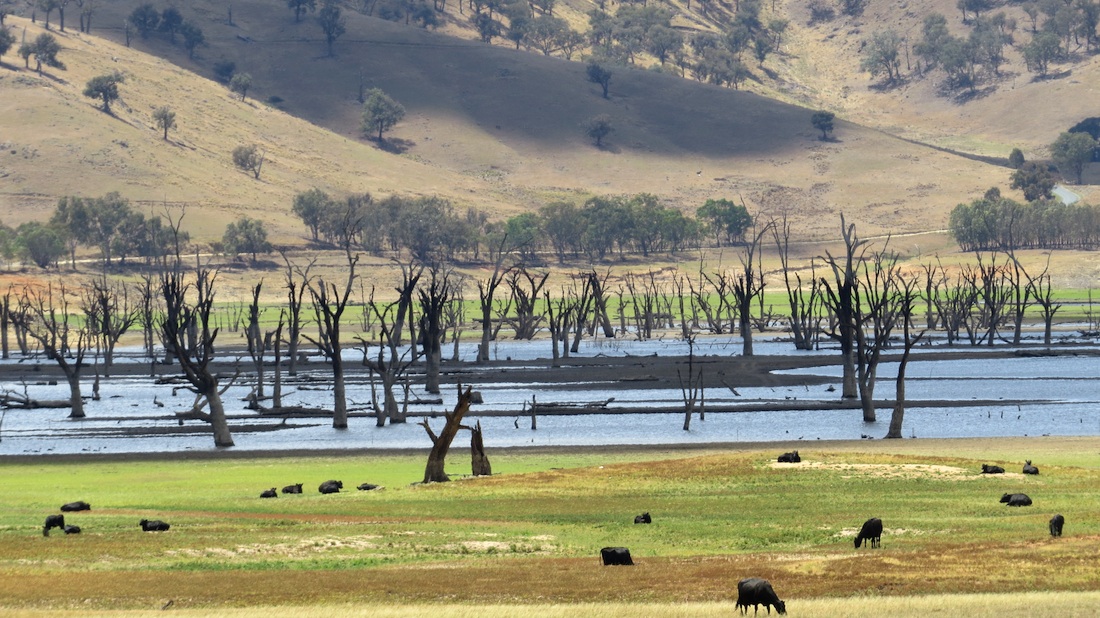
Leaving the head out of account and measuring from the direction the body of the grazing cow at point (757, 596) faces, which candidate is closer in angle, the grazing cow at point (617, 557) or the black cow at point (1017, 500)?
the black cow

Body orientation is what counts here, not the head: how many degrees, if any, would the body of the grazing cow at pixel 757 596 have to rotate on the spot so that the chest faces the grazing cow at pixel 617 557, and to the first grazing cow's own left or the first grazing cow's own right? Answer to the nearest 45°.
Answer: approximately 135° to the first grazing cow's own left

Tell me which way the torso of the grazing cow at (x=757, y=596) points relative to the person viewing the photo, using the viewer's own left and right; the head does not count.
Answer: facing to the right of the viewer

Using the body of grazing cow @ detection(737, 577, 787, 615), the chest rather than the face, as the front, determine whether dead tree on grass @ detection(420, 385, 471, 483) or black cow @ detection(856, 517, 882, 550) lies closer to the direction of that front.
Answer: the black cow

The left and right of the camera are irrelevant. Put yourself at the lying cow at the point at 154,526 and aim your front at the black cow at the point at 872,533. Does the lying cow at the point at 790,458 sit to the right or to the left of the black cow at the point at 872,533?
left

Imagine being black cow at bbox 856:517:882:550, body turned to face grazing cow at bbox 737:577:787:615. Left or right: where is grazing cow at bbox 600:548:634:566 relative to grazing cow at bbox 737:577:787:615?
right

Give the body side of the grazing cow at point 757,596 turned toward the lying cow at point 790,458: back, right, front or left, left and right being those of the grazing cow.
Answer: left

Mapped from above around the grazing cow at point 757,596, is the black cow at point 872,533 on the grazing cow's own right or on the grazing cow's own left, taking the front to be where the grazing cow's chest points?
on the grazing cow's own left

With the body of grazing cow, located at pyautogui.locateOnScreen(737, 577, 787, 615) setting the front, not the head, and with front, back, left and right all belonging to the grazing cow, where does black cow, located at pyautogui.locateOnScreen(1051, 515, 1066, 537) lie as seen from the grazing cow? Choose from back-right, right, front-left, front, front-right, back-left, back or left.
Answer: front-left

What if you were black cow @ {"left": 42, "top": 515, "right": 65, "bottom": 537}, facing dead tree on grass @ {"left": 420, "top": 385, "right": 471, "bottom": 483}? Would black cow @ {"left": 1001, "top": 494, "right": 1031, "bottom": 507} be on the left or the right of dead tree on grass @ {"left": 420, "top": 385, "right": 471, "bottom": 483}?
right

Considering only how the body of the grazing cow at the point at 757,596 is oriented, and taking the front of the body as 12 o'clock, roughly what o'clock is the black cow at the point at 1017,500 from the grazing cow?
The black cow is roughly at 10 o'clock from the grazing cow.
